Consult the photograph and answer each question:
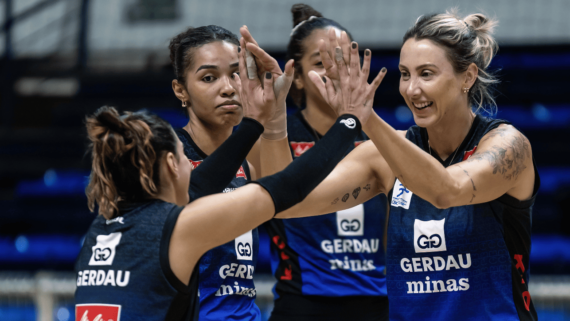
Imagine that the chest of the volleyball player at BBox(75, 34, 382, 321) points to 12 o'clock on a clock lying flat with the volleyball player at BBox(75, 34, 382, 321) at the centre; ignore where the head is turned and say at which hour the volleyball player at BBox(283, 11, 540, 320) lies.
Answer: the volleyball player at BBox(283, 11, 540, 320) is roughly at 1 o'clock from the volleyball player at BBox(75, 34, 382, 321).

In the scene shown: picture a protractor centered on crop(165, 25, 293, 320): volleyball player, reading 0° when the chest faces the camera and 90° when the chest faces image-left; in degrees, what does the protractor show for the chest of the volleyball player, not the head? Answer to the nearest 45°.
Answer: approximately 315°

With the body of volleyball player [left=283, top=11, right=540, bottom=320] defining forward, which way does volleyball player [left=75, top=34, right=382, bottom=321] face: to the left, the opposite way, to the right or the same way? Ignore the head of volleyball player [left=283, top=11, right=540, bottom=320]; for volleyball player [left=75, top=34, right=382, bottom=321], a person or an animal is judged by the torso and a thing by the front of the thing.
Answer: the opposite way

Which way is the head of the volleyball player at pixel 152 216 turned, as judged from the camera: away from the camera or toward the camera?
away from the camera

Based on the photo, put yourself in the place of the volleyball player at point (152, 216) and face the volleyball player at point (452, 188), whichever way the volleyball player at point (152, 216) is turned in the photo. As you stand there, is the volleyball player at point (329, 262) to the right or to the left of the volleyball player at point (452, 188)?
left

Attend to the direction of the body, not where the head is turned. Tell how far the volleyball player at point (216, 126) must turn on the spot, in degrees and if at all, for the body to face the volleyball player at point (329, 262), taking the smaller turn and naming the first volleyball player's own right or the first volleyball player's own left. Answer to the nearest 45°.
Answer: approximately 90° to the first volleyball player's own left

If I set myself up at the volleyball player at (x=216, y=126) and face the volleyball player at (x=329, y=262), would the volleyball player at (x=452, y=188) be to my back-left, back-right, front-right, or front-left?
front-right

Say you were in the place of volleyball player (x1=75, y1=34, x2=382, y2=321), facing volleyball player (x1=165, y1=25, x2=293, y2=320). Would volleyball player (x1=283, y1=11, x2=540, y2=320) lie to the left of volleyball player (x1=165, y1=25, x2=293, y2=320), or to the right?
right

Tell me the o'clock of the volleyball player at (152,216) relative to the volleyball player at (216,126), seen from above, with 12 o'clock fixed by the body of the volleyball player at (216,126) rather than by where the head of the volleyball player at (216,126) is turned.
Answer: the volleyball player at (152,216) is roughly at 2 o'clock from the volleyball player at (216,126).

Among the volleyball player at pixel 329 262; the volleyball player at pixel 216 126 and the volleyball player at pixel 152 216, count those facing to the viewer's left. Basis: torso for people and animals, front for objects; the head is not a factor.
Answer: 0

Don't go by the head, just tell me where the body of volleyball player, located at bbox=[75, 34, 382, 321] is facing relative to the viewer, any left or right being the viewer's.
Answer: facing away from the viewer and to the right of the viewer

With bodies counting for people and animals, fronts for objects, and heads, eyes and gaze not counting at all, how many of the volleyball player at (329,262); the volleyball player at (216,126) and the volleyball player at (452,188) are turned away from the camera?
0

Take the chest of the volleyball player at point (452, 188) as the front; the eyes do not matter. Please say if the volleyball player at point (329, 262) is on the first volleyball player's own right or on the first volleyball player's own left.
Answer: on the first volleyball player's own right

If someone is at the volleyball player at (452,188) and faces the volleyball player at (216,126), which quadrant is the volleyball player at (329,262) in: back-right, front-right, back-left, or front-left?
front-right

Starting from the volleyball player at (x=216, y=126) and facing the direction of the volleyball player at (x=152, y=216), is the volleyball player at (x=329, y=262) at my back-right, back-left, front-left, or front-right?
back-left
